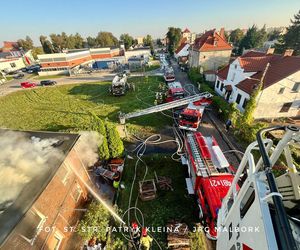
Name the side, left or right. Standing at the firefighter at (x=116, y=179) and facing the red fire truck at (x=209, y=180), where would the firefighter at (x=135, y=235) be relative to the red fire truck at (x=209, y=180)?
right

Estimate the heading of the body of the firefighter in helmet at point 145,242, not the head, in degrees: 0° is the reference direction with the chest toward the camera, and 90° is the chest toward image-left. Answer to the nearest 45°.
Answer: approximately 135°

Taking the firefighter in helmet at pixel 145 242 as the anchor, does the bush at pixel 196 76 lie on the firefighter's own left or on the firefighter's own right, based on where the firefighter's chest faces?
on the firefighter's own right

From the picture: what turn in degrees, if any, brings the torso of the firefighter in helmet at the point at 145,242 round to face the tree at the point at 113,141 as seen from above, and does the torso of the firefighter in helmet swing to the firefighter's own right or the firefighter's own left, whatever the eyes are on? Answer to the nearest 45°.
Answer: approximately 45° to the firefighter's own right
